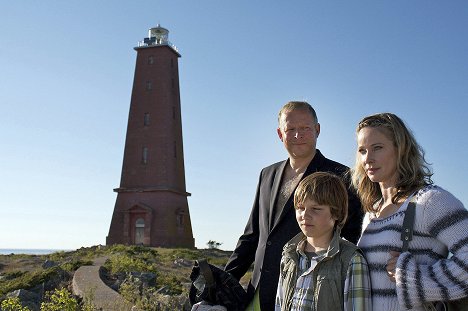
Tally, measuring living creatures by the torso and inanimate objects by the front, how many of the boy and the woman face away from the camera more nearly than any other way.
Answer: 0

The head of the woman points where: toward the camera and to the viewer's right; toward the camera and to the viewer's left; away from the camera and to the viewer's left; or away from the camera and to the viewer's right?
toward the camera and to the viewer's left

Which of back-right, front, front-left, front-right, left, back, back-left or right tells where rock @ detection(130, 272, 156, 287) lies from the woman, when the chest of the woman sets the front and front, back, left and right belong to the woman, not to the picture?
right

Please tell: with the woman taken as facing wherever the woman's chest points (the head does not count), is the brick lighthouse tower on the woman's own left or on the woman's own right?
on the woman's own right

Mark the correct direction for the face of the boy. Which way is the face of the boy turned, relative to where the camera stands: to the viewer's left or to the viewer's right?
to the viewer's left

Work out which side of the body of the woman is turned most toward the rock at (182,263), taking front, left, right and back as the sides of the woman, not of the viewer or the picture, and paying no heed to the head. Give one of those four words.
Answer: right

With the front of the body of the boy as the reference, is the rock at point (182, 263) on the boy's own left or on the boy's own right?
on the boy's own right

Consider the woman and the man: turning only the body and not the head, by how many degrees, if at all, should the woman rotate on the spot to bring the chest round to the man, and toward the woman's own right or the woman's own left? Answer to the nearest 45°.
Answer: approximately 90° to the woman's own right
